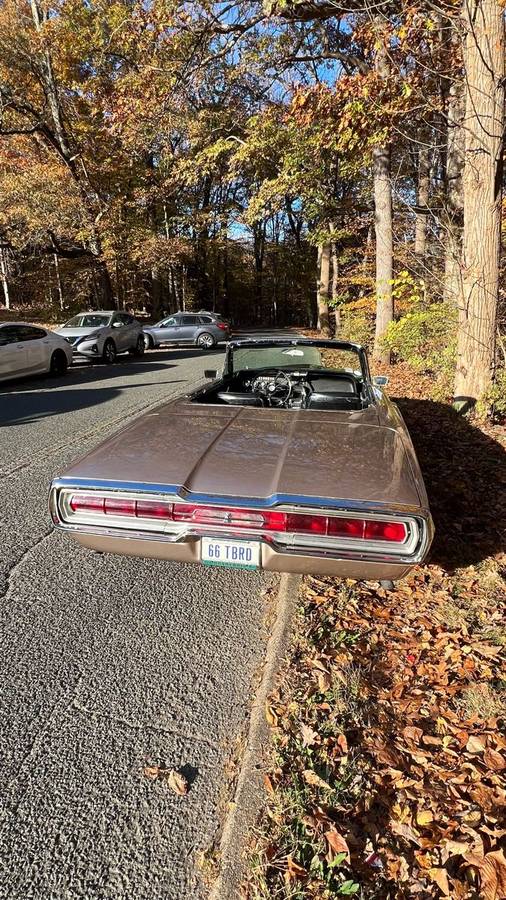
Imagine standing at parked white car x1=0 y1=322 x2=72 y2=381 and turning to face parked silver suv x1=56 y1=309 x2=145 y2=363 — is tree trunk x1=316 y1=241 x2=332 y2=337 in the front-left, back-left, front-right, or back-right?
front-right

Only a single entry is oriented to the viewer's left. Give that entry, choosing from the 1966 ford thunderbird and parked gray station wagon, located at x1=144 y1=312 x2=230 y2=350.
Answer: the parked gray station wagon

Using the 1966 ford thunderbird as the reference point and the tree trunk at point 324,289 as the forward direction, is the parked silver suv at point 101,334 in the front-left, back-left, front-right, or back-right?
front-left

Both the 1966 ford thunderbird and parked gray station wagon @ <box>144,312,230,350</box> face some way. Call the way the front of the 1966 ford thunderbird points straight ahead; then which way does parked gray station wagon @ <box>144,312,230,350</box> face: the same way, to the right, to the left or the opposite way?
to the left

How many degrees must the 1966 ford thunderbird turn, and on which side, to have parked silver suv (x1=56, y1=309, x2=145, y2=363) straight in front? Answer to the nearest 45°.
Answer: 0° — it already faces it

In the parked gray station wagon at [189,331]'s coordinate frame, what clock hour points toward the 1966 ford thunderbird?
The 1966 ford thunderbird is roughly at 9 o'clock from the parked gray station wagon.

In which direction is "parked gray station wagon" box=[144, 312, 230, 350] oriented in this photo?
to the viewer's left

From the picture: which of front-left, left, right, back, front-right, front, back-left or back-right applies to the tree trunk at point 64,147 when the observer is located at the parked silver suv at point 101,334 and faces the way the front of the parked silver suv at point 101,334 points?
back-right

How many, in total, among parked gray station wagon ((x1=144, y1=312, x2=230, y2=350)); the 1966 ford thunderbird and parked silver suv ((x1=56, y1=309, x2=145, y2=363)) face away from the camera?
1

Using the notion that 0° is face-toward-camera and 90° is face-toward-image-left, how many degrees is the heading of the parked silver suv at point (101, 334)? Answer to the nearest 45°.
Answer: approximately 45°

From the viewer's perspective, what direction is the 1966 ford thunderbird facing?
away from the camera

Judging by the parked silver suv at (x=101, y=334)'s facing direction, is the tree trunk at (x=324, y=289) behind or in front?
behind

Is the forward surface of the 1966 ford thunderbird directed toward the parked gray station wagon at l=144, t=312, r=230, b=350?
yes

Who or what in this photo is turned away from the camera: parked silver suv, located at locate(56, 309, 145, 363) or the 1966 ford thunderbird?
the 1966 ford thunderbird
